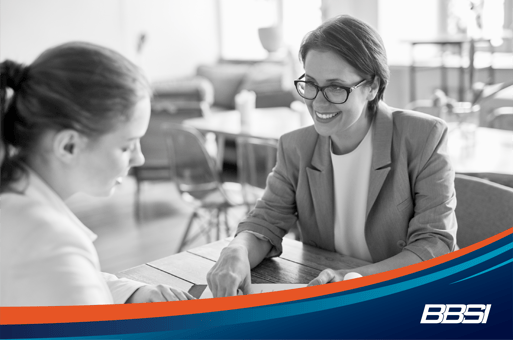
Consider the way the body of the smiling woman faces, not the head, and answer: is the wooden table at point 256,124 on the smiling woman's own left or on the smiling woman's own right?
on the smiling woman's own right

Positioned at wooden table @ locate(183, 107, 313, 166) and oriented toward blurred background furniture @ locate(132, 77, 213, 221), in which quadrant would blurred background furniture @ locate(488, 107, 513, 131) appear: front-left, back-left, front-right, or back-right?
back-right

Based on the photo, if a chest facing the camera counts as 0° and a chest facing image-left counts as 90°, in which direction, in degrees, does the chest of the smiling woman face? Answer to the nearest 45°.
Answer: approximately 45°

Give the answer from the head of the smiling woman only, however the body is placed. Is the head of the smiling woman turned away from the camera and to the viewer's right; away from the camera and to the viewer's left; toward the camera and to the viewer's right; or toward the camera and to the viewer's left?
toward the camera and to the viewer's left
